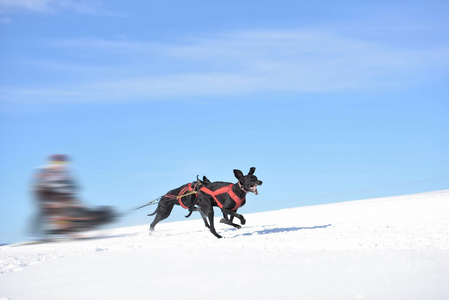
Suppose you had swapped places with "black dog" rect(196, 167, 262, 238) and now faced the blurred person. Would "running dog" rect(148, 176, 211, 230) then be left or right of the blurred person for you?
right

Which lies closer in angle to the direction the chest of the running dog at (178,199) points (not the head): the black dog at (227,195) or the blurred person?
the black dog

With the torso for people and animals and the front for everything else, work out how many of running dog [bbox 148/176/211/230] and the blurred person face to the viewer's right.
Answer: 2

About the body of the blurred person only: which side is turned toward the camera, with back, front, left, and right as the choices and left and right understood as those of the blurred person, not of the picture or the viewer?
right

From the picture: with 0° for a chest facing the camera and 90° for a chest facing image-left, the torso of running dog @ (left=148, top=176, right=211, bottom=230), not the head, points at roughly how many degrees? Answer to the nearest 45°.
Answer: approximately 270°

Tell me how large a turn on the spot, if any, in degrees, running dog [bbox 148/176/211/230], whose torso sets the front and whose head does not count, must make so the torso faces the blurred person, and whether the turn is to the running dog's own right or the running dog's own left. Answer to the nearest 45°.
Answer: approximately 180°

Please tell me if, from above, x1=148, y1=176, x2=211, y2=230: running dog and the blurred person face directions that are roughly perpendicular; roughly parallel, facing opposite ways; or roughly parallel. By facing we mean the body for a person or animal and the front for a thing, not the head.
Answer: roughly parallel

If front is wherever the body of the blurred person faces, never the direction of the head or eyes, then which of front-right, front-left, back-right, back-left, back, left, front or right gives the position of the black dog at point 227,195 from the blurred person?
front-right

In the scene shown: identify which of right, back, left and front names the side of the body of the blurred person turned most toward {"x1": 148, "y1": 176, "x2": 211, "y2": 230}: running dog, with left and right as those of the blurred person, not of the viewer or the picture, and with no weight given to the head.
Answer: front
